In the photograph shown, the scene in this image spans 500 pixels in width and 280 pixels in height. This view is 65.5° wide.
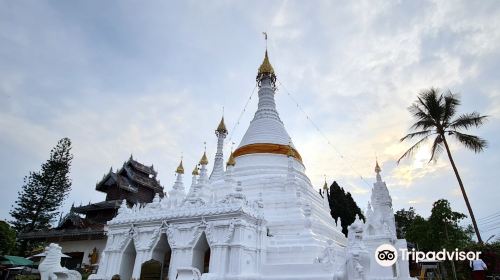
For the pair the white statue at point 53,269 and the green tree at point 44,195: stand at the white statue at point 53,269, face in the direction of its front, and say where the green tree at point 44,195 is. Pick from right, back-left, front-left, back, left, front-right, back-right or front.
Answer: right

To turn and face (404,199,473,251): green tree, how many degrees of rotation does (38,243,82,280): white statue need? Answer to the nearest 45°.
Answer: approximately 180°

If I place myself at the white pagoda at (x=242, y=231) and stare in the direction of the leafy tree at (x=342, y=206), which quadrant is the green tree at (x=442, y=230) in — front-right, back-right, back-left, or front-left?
front-right

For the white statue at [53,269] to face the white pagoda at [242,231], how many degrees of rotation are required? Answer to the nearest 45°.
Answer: approximately 180°

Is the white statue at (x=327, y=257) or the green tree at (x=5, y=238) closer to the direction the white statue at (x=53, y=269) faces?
the green tree

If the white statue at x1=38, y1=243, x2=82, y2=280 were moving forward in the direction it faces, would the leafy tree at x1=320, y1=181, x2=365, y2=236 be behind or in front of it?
behind

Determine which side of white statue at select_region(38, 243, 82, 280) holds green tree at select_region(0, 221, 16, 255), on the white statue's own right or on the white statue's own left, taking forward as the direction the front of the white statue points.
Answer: on the white statue's own right

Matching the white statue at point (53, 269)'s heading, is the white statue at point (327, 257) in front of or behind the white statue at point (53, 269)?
behind

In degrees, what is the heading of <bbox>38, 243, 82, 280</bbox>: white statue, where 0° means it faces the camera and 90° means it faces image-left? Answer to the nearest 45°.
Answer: approximately 90°
